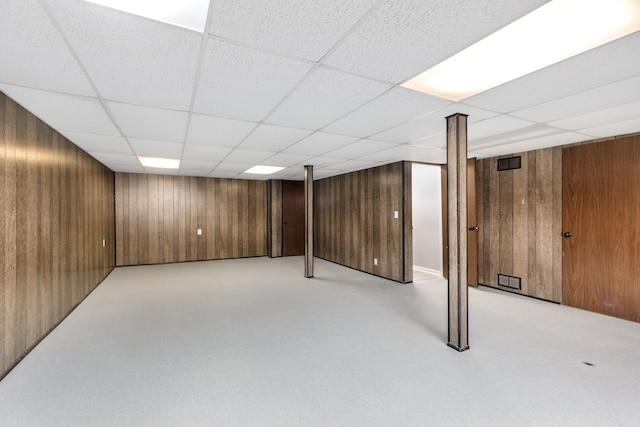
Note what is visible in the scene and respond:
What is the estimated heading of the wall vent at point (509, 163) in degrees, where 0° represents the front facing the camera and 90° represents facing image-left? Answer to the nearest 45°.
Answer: approximately 45°

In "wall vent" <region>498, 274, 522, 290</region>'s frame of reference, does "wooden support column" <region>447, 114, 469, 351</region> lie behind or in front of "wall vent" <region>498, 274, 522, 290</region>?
in front

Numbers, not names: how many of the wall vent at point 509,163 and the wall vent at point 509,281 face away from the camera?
0

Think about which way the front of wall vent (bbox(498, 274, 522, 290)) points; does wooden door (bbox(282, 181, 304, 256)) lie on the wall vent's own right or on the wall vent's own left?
on the wall vent's own right

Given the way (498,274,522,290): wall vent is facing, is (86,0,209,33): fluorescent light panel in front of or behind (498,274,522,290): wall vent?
in front

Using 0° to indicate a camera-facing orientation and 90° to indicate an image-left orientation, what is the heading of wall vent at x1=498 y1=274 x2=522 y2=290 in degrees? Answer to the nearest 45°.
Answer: approximately 45°

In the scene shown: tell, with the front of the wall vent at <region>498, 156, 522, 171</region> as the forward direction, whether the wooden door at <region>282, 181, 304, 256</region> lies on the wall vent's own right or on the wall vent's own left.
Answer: on the wall vent's own right

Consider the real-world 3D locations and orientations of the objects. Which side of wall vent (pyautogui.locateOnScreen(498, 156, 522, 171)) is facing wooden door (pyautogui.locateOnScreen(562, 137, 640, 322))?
left

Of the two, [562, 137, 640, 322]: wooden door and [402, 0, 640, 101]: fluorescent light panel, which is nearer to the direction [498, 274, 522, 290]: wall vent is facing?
the fluorescent light panel

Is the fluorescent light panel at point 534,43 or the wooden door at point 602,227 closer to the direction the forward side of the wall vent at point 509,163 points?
the fluorescent light panel
